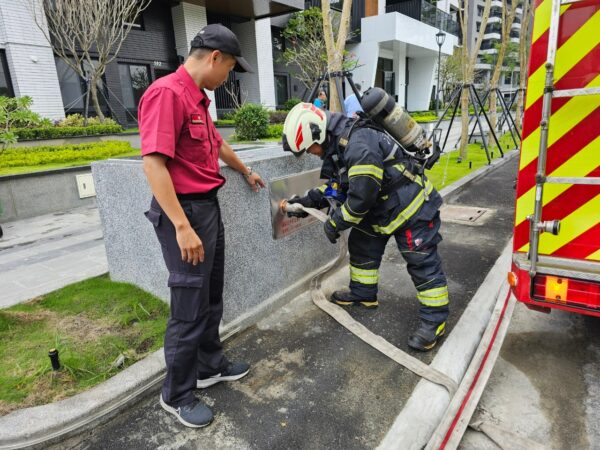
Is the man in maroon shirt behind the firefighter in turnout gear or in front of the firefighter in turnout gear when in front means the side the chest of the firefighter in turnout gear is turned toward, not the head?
in front

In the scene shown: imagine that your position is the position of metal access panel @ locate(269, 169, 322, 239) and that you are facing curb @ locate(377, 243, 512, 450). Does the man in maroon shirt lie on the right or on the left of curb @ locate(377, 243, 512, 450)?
right

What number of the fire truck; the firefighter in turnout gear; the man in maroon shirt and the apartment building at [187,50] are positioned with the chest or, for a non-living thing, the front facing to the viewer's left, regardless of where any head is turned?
1

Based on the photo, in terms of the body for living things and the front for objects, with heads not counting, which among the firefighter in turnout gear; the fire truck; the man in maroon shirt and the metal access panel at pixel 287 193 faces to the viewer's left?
the firefighter in turnout gear

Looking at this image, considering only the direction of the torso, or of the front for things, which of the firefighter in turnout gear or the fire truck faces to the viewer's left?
the firefighter in turnout gear

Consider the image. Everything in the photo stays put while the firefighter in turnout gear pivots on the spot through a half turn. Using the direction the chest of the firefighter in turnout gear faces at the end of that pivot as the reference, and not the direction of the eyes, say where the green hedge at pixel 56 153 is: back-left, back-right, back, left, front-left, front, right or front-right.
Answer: back-left

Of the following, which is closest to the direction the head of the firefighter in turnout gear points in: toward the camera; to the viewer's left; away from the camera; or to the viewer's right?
to the viewer's left

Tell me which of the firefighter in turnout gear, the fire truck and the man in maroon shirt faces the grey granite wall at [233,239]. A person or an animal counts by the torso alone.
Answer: the firefighter in turnout gear

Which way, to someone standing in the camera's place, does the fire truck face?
facing away from the viewer

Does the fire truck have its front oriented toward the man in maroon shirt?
no

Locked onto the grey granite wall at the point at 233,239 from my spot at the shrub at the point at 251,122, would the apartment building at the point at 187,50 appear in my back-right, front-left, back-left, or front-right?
back-right

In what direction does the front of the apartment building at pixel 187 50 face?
toward the camera

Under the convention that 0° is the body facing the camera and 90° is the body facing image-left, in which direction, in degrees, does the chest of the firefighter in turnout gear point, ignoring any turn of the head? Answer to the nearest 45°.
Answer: approximately 90°

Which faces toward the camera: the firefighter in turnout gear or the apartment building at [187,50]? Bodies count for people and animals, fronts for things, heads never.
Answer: the apartment building

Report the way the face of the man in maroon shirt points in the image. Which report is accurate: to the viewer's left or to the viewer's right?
to the viewer's right

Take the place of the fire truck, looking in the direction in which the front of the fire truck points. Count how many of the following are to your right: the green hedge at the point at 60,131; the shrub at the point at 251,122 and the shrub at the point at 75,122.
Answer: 0

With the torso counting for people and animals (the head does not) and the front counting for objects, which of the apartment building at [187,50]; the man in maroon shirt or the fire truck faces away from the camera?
the fire truck

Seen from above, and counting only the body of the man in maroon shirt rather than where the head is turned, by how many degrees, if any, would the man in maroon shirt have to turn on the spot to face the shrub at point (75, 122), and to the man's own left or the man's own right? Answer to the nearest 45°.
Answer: approximately 135° to the man's own left

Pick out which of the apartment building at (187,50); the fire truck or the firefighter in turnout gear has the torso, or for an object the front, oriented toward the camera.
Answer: the apartment building

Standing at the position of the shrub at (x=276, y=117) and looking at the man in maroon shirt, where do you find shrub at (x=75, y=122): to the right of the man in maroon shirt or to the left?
right
